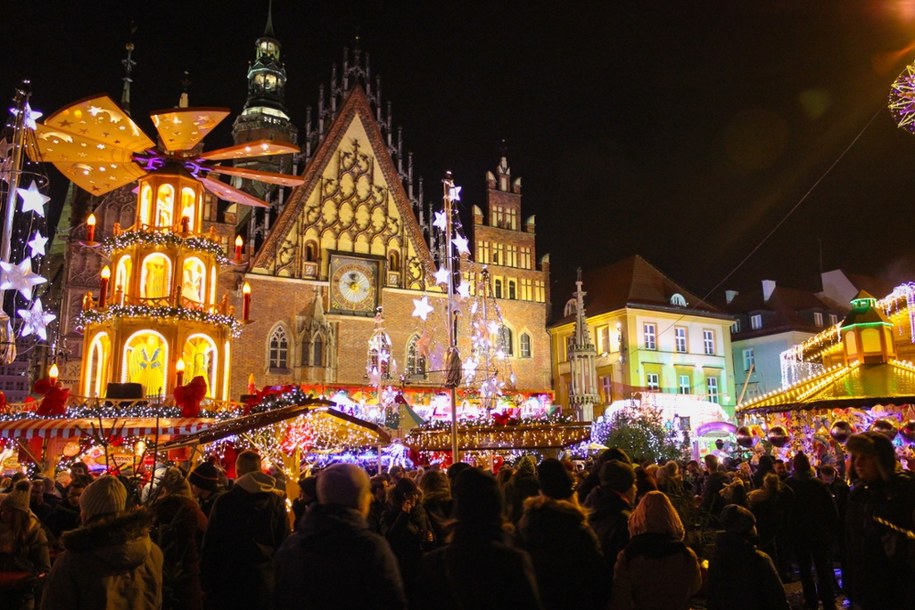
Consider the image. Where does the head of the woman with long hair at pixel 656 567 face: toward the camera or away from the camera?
away from the camera

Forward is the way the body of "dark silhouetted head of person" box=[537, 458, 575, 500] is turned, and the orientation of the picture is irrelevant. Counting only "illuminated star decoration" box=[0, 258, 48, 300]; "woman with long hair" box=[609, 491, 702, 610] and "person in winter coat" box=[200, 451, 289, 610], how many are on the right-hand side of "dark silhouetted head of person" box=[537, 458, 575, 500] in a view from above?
1

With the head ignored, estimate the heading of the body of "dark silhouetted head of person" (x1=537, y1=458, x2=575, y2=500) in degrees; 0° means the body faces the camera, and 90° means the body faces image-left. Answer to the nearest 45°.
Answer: approximately 180°

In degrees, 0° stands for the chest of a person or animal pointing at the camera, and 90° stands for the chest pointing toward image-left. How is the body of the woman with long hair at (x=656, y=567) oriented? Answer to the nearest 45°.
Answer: approximately 180°

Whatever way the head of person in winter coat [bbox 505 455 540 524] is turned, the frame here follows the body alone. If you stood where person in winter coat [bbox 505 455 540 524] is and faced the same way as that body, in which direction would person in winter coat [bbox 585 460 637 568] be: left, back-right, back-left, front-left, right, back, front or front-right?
back-right

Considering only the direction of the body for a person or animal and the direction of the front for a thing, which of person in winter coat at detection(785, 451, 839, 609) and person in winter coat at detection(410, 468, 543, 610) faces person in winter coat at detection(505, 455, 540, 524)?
person in winter coat at detection(410, 468, 543, 610)

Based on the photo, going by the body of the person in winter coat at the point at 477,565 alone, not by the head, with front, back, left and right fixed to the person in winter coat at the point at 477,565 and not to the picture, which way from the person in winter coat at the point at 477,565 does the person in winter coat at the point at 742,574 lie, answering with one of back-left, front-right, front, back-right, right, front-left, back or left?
front-right

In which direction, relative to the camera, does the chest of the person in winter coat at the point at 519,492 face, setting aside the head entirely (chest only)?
away from the camera

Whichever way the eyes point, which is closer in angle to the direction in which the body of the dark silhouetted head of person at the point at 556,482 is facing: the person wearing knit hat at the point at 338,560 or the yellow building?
the yellow building
